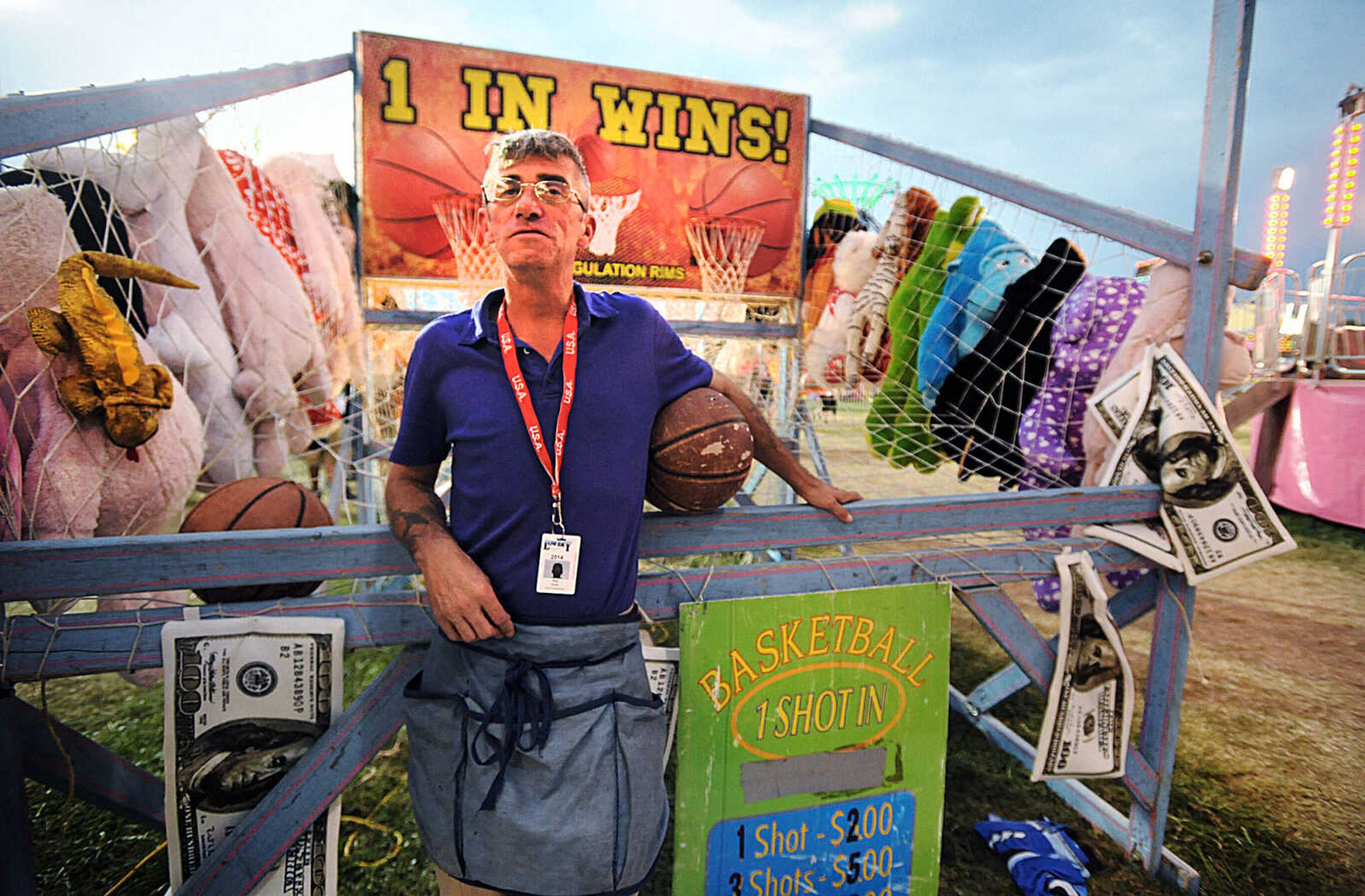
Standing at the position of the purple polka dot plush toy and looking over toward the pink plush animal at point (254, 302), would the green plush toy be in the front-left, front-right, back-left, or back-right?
front-right

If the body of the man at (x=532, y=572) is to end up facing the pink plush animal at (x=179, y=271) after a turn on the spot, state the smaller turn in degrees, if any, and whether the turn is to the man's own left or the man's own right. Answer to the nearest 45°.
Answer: approximately 135° to the man's own right

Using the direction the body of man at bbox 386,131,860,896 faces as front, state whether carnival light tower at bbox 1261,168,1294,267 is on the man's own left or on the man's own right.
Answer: on the man's own left

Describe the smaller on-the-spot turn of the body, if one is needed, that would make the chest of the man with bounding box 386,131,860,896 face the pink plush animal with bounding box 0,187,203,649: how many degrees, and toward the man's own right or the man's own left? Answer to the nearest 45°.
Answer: approximately 90° to the man's own right

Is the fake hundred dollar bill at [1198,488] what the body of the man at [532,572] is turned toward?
no

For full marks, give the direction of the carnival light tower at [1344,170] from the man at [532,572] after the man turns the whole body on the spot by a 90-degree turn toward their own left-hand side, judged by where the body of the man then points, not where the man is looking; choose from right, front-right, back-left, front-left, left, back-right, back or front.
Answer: front-left

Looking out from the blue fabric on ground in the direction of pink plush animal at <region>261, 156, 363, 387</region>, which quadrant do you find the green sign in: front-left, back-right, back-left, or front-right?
front-left

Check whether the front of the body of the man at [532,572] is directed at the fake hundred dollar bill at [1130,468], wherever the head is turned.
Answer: no

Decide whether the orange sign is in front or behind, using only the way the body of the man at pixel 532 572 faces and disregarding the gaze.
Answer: behind

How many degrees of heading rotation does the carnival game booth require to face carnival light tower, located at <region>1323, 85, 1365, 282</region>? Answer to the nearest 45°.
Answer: approximately 135° to its left

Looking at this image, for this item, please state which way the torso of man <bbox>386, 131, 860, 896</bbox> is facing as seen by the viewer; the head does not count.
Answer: toward the camera

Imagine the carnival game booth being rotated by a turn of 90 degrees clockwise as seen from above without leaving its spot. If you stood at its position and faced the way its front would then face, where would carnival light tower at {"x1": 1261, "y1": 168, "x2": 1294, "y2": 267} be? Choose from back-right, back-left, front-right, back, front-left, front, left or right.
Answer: back-right

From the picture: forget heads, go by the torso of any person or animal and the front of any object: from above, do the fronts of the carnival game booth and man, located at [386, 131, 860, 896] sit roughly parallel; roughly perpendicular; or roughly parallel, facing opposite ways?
roughly parallel

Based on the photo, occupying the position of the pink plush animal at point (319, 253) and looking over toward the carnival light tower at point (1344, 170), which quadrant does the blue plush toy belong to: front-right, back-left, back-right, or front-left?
front-right

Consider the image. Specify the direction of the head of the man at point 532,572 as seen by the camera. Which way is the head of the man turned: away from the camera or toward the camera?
toward the camera

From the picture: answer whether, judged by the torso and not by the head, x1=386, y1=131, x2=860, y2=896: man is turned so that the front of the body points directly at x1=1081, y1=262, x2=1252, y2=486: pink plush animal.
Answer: no
